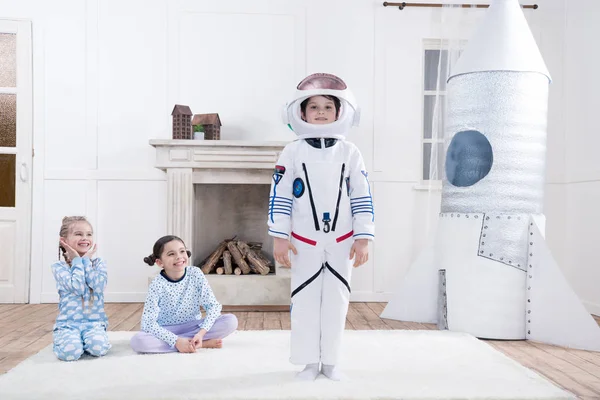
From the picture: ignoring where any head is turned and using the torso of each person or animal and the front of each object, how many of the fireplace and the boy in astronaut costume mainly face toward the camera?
2

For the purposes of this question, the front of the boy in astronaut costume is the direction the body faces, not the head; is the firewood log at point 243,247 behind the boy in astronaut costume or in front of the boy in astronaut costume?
behind

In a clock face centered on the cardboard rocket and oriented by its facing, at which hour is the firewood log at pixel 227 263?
The firewood log is roughly at 2 o'clock from the cardboard rocket.

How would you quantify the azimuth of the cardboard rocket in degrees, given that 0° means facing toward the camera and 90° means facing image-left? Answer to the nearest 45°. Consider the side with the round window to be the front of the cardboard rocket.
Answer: approximately 45°

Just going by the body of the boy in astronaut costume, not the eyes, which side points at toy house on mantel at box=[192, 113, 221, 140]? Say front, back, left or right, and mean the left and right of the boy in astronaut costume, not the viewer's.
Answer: back

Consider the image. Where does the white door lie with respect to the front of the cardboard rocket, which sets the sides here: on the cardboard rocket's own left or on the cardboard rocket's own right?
on the cardboard rocket's own right

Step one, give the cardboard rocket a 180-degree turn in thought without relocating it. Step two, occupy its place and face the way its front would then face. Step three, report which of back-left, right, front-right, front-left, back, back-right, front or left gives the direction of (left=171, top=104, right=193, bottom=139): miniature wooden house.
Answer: back-left

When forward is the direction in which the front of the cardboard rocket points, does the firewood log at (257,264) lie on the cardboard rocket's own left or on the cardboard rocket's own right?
on the cardboard rocket's own right

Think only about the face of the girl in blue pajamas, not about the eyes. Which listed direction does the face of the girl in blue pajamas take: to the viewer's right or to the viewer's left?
to the viewer's right

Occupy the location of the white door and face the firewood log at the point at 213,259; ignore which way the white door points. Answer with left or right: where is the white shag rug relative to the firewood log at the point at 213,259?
right

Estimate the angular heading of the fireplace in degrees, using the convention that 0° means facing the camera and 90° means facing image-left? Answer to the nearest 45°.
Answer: approximately 0°

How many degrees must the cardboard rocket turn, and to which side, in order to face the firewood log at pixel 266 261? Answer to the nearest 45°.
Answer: approximately 90° to its right
